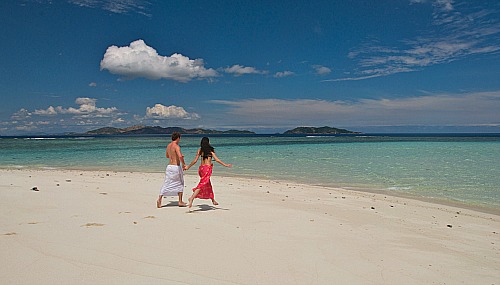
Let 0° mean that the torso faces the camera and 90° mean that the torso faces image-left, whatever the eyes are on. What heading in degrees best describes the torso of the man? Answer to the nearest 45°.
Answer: approximately 225°

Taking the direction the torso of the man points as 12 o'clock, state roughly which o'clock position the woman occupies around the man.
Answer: The woman is roughly at 2 o'clock from the man.
